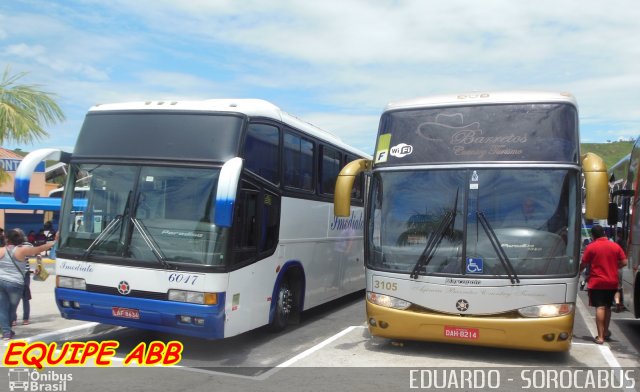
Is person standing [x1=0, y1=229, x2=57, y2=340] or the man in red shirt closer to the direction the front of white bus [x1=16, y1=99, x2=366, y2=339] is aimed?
the person standing

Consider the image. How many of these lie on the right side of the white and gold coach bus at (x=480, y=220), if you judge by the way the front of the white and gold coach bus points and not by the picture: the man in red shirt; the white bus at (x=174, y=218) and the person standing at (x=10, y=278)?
2

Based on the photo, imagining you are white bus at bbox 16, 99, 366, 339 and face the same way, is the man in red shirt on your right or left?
on your left

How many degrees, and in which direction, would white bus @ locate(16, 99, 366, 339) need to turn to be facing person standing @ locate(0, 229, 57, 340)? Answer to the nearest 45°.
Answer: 0° — it already faces them

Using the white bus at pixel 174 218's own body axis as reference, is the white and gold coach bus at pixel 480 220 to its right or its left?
on its left

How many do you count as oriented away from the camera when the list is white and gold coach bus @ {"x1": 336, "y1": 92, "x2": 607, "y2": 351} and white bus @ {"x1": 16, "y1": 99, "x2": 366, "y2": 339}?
0

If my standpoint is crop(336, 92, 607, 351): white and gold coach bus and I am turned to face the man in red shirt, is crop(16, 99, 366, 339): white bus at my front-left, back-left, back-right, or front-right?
back-left

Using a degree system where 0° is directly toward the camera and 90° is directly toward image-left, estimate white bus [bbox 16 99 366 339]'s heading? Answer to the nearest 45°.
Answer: approximately 45°
